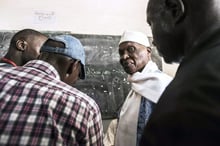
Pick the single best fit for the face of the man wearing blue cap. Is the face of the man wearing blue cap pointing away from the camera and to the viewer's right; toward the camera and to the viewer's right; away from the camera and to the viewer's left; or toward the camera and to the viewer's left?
away from the camera and to the viewer's right

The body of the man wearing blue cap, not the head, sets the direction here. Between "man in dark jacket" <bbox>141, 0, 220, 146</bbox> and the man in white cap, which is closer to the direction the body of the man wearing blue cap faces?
the man in white cap

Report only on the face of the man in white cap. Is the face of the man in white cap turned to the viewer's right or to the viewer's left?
to the viewer's left

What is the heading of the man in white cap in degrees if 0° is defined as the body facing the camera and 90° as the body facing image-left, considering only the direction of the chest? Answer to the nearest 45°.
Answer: approximately 45°

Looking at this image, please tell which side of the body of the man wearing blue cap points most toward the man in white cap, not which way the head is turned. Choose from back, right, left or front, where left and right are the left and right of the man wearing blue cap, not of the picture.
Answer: front

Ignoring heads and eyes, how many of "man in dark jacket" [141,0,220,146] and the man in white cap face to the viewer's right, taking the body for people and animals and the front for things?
0

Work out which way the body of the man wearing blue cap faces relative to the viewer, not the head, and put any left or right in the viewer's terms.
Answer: facing away from the viewer and to the right of the viewer

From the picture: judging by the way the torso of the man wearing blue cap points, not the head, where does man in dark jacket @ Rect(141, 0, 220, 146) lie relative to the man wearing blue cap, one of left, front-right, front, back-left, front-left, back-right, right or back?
right

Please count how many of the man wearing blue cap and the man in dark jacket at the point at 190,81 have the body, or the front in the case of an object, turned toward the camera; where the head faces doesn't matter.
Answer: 0

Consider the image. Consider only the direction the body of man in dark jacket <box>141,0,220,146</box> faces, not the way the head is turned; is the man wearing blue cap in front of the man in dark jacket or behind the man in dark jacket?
in front

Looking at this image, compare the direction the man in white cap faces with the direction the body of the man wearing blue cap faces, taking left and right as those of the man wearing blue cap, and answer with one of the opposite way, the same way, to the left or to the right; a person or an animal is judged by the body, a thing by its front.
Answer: the opposite way

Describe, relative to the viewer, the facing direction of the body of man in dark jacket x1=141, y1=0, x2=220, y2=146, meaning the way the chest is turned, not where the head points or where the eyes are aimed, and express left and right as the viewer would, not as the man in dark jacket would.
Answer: facing away from the viewer and to the left of the viewer

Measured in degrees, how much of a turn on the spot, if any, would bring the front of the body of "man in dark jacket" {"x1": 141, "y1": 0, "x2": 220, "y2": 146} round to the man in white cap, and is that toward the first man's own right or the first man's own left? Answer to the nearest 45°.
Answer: approximately 45° to the first man's own right
